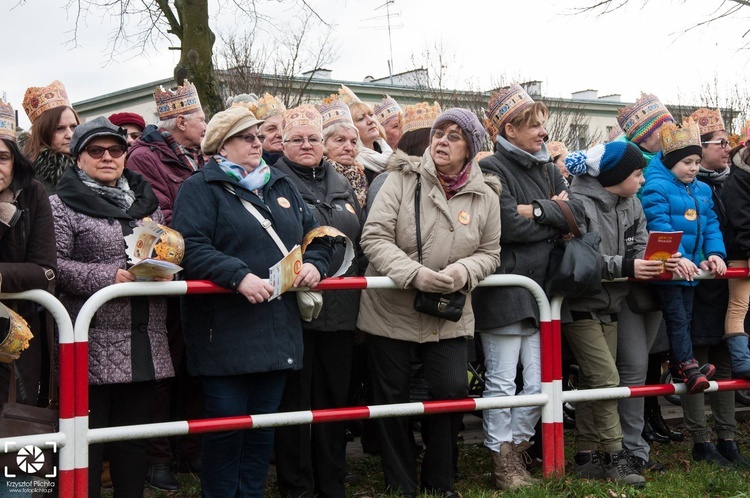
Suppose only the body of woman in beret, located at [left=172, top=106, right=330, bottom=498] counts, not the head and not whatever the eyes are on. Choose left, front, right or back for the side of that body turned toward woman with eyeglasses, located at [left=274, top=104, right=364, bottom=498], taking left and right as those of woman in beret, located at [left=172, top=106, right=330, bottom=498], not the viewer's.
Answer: left

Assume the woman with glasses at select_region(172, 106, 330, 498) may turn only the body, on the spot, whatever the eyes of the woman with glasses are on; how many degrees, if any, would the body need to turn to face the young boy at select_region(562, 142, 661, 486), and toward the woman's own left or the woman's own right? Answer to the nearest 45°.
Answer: approximately 45° to the woman's own left

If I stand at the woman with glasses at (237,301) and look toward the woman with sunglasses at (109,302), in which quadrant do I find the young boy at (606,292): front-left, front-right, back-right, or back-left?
back-right

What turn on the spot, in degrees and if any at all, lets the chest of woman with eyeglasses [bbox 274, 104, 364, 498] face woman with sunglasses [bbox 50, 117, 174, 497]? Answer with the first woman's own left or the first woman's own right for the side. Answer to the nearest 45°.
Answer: approximately 45° to the first woman's own right

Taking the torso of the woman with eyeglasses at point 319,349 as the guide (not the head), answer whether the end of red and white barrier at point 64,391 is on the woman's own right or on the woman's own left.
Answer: on the woman's own right
